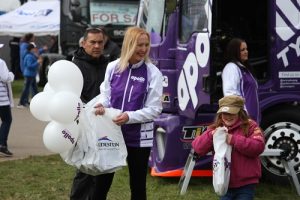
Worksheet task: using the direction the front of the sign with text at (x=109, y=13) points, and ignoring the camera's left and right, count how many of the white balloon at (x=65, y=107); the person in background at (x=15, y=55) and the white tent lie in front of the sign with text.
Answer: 1

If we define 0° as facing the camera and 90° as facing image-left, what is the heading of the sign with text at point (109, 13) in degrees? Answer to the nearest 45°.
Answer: approximately 0°

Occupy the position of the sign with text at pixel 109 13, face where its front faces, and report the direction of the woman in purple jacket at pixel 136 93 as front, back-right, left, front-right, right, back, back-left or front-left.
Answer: front

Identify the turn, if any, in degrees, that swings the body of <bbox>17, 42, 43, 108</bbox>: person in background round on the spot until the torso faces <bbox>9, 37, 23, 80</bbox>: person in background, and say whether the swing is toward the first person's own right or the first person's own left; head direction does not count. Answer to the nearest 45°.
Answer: approximately 90° to the first person's own left

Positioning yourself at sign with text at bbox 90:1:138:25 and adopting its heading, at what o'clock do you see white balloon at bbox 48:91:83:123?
The white balloon is roughly at 12 o'clock from the sign with text.

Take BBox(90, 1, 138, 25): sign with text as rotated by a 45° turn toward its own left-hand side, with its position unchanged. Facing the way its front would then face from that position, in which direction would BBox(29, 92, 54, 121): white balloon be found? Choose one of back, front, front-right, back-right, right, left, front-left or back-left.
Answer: front-right

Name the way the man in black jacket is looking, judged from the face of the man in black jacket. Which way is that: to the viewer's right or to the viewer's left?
to the viewer's right

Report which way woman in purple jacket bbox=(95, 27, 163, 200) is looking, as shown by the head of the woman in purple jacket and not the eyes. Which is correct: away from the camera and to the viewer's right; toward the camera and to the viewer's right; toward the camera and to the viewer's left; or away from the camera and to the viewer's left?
toward the camera and to the viewer's right

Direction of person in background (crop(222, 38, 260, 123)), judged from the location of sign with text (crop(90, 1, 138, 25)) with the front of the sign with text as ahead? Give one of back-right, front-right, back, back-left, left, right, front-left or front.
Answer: front

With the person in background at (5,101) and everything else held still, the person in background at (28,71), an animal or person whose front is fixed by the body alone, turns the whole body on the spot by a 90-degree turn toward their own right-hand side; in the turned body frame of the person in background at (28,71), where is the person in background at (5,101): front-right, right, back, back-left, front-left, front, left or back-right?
front

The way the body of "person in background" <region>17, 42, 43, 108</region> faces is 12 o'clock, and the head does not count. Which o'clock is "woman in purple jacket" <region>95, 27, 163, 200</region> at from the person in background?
The woman in purple jacket is roughly at 3 o'clock from the person in background.

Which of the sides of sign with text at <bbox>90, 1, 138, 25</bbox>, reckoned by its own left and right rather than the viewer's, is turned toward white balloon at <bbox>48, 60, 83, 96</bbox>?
front
